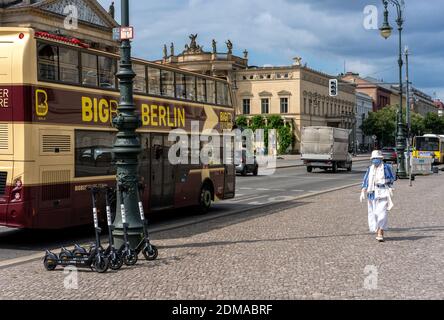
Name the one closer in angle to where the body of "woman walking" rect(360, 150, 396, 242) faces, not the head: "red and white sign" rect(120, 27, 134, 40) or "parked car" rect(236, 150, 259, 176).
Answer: the red and white sign

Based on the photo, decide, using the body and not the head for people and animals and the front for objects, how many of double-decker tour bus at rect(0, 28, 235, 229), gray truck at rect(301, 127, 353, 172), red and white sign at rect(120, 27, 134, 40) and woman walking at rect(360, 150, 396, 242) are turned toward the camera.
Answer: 2

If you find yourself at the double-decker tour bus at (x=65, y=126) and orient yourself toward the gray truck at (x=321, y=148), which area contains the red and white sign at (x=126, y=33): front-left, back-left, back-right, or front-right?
back-right

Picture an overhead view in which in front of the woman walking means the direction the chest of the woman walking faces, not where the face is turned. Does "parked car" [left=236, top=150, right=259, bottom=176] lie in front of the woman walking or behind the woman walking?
behind

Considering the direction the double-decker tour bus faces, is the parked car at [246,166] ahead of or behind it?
ahead

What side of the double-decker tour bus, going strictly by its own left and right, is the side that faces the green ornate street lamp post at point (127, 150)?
right

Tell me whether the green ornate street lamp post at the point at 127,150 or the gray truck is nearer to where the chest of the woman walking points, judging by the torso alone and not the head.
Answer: the green ornate street lamp post

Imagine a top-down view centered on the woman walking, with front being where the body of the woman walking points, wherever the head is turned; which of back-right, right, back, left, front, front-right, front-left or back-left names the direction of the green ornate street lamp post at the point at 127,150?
front-right

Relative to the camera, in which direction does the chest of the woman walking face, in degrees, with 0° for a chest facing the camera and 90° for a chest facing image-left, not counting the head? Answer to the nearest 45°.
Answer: approximately 0°
